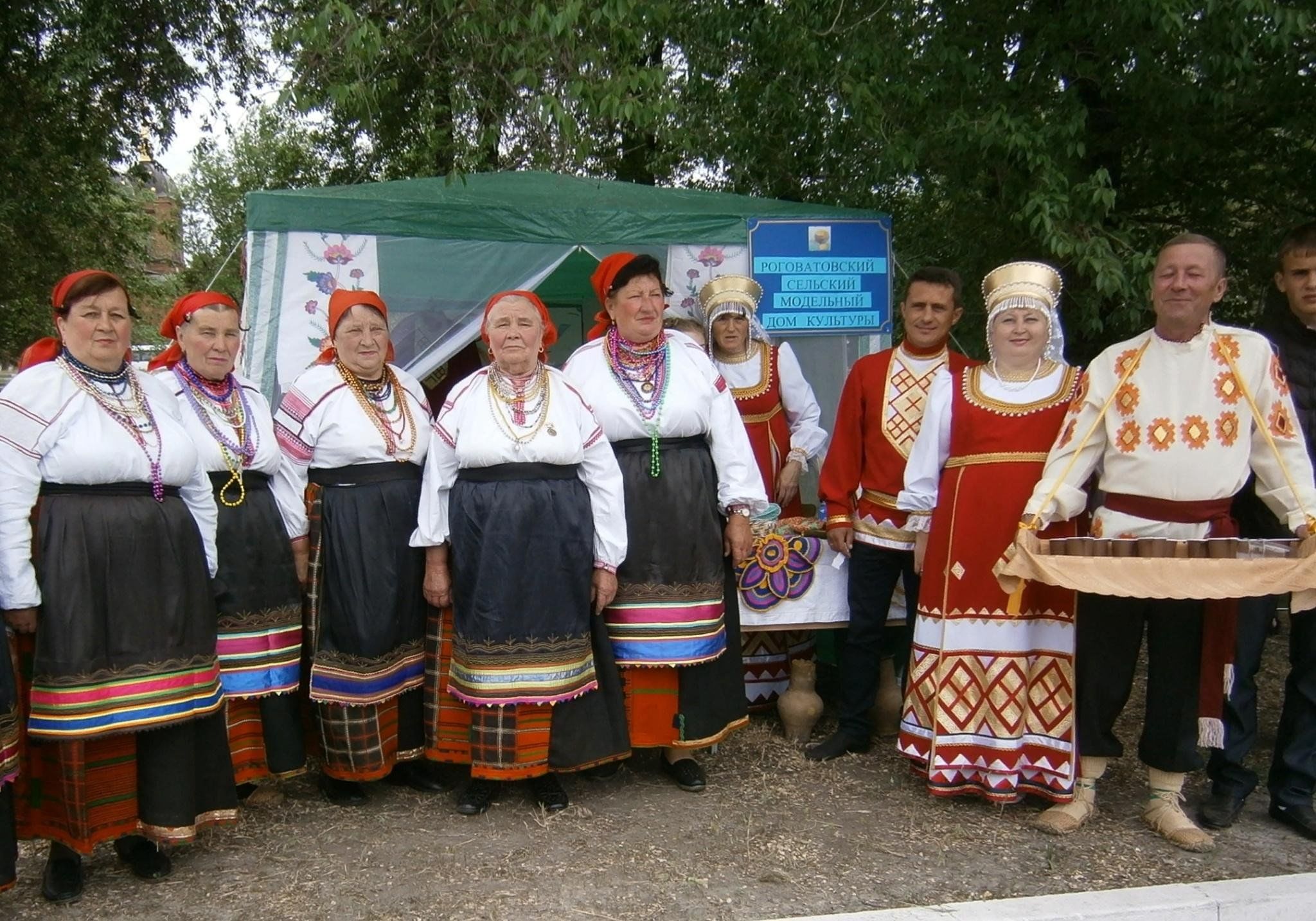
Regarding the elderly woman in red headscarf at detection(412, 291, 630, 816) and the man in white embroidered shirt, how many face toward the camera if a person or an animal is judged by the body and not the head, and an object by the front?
2

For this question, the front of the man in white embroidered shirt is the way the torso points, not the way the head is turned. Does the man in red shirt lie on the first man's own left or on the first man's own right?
on the first man's own right

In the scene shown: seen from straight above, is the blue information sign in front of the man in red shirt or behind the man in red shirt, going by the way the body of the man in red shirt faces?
behind

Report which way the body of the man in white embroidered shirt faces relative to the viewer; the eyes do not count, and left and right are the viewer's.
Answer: facing the viewer

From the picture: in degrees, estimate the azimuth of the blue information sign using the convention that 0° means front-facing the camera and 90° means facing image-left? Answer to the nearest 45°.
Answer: approximately 0°

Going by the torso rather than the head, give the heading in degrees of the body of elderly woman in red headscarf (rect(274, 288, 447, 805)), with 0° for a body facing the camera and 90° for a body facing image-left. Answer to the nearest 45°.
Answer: approximately 315°

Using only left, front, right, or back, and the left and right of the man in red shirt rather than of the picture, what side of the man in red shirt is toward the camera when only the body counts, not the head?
front

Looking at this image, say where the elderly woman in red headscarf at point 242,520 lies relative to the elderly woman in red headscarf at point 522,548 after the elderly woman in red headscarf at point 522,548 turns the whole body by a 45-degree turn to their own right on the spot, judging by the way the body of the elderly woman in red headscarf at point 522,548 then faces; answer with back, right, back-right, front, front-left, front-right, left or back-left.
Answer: front-right

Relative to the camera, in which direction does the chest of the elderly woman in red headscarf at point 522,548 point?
toward the camera

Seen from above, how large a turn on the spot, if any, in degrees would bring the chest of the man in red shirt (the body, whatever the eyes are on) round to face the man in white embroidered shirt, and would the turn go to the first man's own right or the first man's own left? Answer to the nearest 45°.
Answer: approximately 45° to the first man's own left

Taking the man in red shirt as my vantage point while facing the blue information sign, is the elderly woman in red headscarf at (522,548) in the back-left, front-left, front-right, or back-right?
back-left

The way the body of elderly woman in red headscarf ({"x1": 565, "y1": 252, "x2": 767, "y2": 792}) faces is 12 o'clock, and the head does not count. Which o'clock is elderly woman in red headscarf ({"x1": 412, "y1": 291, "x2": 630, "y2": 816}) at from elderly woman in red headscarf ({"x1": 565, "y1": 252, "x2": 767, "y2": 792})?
elderly woman in red headscarf ({"x1": 412, "y1": 291, "x2": 630, "y2": 816}) is roughly at 2 o'clock from elderly woman in red headscarf ({"x1": 565, "y1": 252, "x2": 767, "y2": 792}).

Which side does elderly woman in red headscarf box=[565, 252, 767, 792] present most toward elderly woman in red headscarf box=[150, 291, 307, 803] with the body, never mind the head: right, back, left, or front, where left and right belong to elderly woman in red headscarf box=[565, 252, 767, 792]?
right

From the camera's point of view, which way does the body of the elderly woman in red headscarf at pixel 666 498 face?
toward the camera
